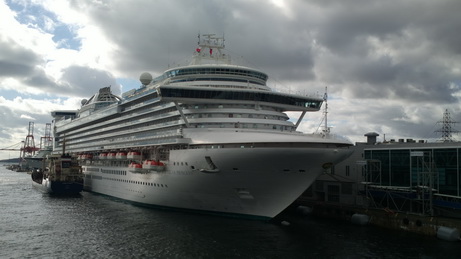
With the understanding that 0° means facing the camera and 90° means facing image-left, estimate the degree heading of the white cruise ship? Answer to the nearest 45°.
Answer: approximately 315°

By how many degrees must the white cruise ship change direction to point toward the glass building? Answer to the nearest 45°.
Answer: approximately 45° to its left

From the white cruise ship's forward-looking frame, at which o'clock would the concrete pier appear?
The concrete pier is roughly at 11 o'clock from the white cruise ship.
